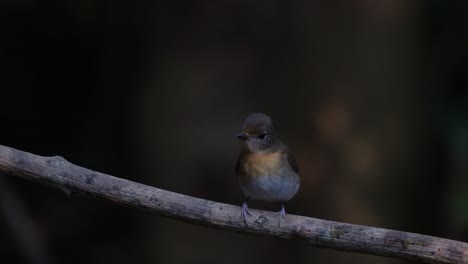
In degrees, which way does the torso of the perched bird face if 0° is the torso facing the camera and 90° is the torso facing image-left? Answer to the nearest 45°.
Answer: approximately 45°
